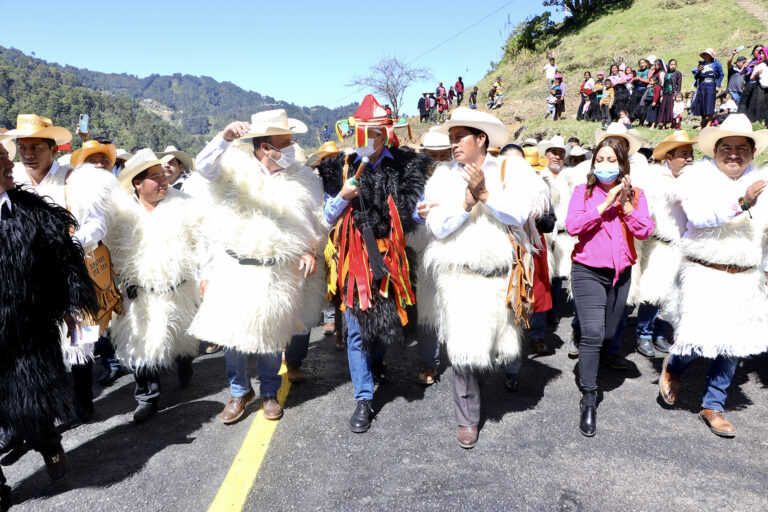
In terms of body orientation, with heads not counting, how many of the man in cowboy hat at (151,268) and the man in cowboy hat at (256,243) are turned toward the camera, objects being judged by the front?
2

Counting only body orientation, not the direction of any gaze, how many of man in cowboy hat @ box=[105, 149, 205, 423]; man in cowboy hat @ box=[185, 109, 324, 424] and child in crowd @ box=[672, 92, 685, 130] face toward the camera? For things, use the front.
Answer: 3

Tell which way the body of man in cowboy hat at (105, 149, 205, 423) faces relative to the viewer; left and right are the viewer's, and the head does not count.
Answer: facing the viewer

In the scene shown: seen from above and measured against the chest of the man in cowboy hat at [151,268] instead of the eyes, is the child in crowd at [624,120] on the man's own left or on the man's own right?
on the man's own left

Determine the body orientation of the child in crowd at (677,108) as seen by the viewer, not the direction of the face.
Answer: toward the camera

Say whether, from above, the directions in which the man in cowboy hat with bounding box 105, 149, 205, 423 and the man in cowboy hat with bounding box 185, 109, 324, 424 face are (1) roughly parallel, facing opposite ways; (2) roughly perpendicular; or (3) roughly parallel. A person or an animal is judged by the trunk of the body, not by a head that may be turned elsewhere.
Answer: roughly parallel

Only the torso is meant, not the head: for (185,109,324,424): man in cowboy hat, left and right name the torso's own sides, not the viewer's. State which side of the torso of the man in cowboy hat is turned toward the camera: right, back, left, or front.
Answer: front

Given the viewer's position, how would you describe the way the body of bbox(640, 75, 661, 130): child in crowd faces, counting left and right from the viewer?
facing the viewer and to the left of the viewer
